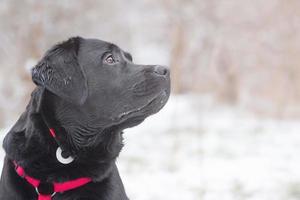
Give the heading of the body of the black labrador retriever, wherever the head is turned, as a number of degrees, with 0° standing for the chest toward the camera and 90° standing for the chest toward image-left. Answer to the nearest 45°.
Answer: approximately 315°
